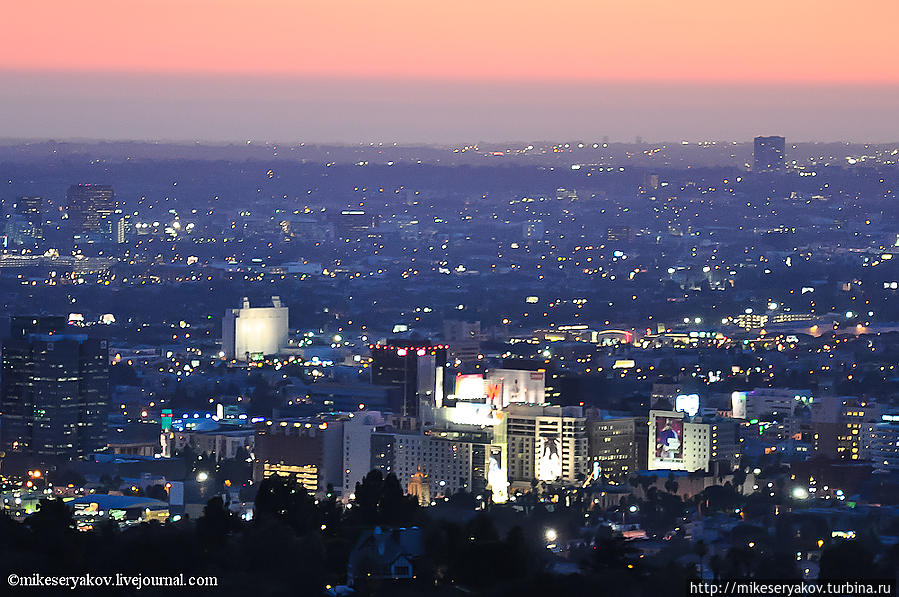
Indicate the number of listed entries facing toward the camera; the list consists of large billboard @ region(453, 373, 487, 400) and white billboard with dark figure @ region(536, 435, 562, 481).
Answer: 2
